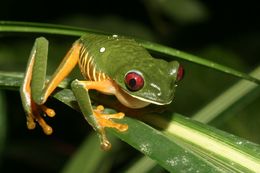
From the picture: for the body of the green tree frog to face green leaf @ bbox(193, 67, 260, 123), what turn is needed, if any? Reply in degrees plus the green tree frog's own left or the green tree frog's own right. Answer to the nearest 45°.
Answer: approximately 45° to the green tree frog's own left

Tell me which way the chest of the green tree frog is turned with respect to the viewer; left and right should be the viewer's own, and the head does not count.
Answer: facing the viewer and to the right of the viewer
